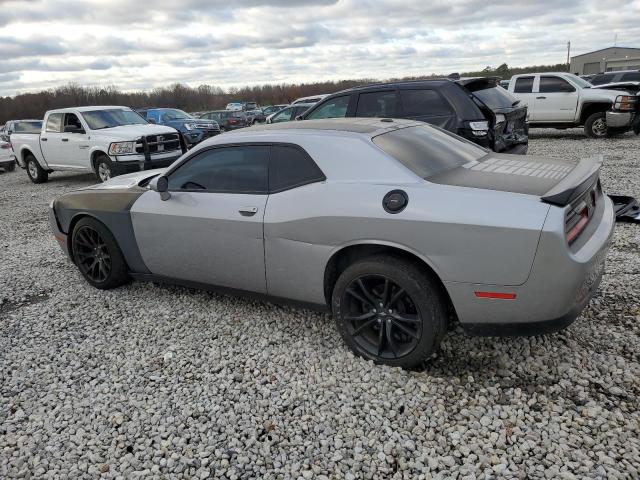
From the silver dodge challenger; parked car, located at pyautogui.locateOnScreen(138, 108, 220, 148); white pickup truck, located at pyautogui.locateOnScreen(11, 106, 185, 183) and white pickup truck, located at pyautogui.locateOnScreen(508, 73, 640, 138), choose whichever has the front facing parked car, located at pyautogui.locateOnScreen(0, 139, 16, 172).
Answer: the silver dodge challenger

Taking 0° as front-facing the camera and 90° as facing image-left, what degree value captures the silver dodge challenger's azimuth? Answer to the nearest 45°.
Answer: approximately 135°

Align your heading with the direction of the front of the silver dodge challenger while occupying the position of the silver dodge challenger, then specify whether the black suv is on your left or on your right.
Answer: on your right

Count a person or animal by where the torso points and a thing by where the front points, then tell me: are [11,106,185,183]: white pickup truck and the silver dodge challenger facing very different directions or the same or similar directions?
very different directions

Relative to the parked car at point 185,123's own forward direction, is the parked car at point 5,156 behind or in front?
behind

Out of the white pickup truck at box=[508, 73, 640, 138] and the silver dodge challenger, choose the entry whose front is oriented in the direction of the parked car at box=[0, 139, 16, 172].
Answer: the silver dodge challenger

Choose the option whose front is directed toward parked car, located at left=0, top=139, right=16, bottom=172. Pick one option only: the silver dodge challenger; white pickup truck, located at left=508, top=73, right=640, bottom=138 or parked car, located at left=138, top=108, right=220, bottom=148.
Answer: the silver dodge challenger

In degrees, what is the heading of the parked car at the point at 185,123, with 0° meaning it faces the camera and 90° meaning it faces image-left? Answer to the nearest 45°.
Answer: approximately 315°

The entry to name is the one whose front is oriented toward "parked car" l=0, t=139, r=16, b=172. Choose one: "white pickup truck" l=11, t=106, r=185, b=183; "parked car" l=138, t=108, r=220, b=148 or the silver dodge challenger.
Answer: the silver dodge challenger

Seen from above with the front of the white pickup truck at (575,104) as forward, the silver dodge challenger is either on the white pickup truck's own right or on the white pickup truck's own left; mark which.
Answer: on the white pickup truck's own right

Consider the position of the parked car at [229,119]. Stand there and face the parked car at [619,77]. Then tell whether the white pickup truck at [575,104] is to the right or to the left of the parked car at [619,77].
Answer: right

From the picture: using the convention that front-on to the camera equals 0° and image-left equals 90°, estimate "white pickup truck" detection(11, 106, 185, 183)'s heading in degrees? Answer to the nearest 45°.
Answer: approximately 315°

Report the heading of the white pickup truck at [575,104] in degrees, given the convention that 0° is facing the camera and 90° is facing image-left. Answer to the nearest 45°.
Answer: approximately 315°

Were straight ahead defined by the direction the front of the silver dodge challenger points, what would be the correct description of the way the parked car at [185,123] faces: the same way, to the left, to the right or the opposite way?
the opposite way
